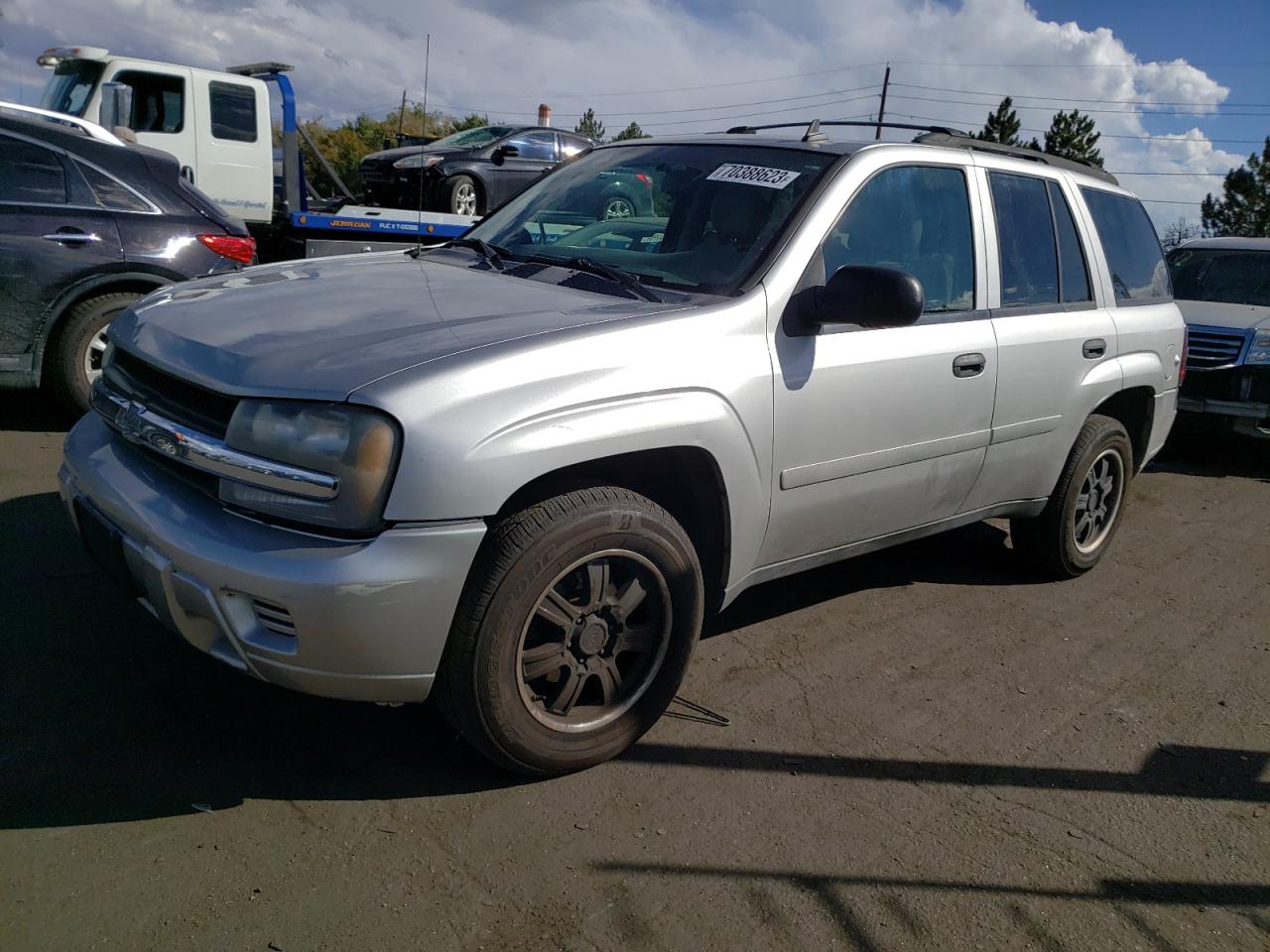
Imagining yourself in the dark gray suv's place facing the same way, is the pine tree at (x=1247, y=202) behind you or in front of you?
behind

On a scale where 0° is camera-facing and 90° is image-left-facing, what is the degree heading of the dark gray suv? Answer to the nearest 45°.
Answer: approximately 90°

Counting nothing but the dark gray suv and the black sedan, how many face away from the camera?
0

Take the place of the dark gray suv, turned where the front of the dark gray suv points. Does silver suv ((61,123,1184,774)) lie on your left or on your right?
on your left

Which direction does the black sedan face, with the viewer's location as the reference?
facing the viewer and to the left of the viewer

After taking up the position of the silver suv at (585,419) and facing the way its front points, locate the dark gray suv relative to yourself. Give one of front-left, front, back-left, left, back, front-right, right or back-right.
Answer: right

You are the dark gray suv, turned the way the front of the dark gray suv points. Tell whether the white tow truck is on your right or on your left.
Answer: on your right

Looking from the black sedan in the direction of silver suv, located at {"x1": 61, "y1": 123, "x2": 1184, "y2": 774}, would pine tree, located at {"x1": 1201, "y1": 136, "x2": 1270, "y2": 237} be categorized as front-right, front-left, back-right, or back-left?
back-left

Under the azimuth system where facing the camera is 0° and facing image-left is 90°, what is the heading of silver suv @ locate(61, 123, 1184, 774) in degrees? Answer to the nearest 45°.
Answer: approximately 45°

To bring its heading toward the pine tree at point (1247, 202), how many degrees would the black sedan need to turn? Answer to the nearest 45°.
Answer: approximately 180°

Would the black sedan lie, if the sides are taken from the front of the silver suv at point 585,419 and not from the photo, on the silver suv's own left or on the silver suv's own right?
on the silver suv's own right
